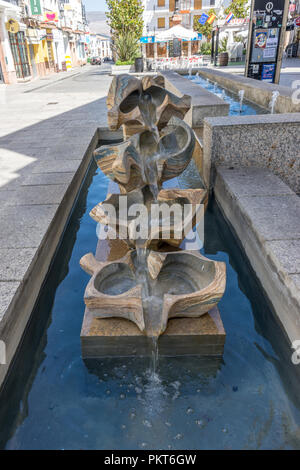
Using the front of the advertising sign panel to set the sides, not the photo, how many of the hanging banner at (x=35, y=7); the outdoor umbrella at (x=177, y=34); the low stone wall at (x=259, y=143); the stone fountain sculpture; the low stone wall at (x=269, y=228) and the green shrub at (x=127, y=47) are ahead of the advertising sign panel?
3

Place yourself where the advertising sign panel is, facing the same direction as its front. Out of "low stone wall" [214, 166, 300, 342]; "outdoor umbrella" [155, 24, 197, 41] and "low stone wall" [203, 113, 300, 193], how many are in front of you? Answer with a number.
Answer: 2

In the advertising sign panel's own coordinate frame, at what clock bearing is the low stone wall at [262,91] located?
The low stone wall is roughly at 12 o'clock from the advertising sign panel.

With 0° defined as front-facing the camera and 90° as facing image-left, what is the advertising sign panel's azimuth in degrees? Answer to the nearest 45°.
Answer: approximately 0°

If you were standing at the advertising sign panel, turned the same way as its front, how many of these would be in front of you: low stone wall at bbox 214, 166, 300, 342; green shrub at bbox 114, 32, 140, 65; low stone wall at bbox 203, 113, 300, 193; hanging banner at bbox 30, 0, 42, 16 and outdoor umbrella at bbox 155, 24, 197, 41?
2

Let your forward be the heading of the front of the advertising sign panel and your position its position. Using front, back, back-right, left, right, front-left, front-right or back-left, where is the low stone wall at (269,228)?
front

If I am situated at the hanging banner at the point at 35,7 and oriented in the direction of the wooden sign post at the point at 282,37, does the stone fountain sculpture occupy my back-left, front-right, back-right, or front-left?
front-right

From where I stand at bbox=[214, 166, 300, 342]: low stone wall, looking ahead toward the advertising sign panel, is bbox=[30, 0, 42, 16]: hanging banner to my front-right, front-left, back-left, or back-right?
front-left

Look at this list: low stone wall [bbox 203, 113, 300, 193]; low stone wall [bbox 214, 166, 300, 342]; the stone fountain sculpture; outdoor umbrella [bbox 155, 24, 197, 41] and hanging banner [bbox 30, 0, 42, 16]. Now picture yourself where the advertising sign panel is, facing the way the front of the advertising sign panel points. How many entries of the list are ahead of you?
3

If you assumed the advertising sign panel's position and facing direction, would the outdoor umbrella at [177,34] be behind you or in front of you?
behind

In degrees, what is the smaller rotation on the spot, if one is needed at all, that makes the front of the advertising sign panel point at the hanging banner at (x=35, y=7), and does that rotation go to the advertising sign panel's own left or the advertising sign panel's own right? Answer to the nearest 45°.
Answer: approximately 135° to the advertising sign panel's own right

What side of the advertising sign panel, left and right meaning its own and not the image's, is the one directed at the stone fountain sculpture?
front

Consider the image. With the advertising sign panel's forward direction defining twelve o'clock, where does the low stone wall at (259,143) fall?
The low stone wall is roughly at 12 o'clock from the advertising sign panel.
